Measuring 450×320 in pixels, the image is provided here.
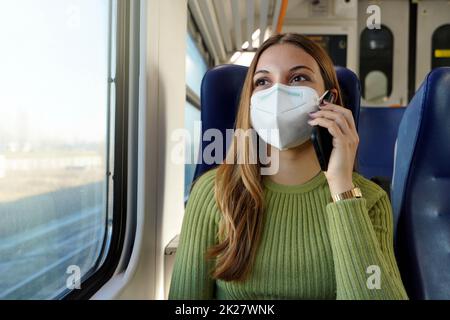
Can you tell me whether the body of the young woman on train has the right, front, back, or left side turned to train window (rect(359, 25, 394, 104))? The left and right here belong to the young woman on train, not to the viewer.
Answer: back

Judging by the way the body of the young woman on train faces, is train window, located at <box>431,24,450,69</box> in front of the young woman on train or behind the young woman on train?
behind

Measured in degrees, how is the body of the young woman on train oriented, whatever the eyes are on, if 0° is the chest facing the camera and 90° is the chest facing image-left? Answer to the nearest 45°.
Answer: approximately 0°
